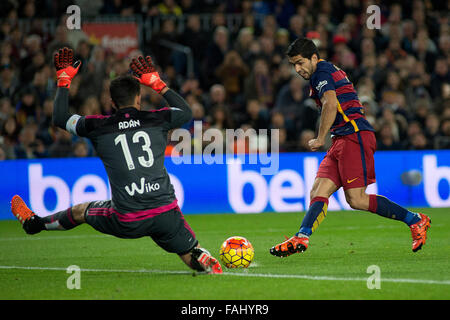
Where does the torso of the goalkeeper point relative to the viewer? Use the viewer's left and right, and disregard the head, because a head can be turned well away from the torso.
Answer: facing away from the viewer

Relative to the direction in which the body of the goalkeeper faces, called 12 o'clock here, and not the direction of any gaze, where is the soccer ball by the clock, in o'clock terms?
The soccer ball is roughly at 2 o'clock from the goalkeeper.
